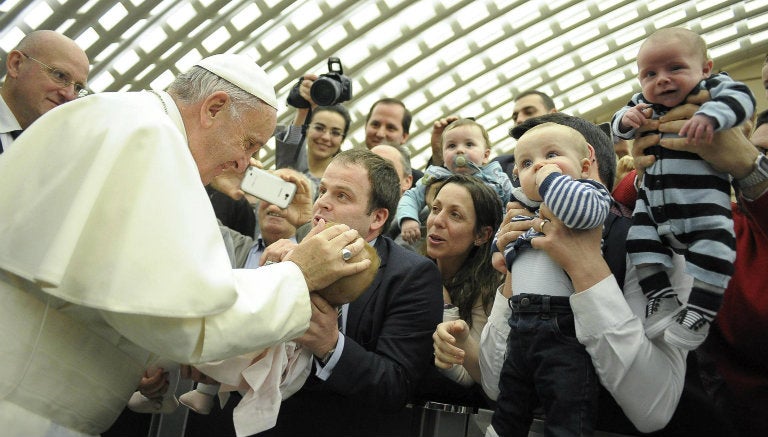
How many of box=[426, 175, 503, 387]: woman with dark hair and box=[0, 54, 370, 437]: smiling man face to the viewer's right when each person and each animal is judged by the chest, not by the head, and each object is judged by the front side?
1

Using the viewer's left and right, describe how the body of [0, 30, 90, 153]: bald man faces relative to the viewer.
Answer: facing the viewer and to the right of the viewer

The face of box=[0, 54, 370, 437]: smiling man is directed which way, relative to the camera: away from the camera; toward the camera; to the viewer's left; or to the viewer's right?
to the viewer's right

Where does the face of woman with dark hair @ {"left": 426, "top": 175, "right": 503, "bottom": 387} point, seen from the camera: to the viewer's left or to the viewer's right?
to the viewer's left

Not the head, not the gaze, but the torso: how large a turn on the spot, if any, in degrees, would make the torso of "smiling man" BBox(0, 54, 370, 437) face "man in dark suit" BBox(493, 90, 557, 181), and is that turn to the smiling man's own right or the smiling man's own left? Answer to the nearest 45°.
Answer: approximately 45° to the smiling man's own left

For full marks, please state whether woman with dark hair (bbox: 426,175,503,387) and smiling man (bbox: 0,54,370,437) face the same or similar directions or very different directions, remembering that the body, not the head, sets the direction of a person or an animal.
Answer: very different directions

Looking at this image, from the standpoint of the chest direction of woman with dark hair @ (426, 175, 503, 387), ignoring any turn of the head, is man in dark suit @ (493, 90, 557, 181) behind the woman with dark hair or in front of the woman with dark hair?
behind

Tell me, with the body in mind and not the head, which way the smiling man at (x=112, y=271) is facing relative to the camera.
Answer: to the viewer's right

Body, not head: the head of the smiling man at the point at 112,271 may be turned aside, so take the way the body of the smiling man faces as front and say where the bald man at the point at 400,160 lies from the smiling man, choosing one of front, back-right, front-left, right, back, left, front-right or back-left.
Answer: front-left

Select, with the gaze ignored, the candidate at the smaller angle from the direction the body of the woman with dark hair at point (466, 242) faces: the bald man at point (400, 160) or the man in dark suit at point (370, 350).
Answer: the man in dark suit

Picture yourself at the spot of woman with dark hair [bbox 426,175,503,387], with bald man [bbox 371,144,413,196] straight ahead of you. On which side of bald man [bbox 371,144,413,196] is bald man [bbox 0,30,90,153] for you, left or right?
left
